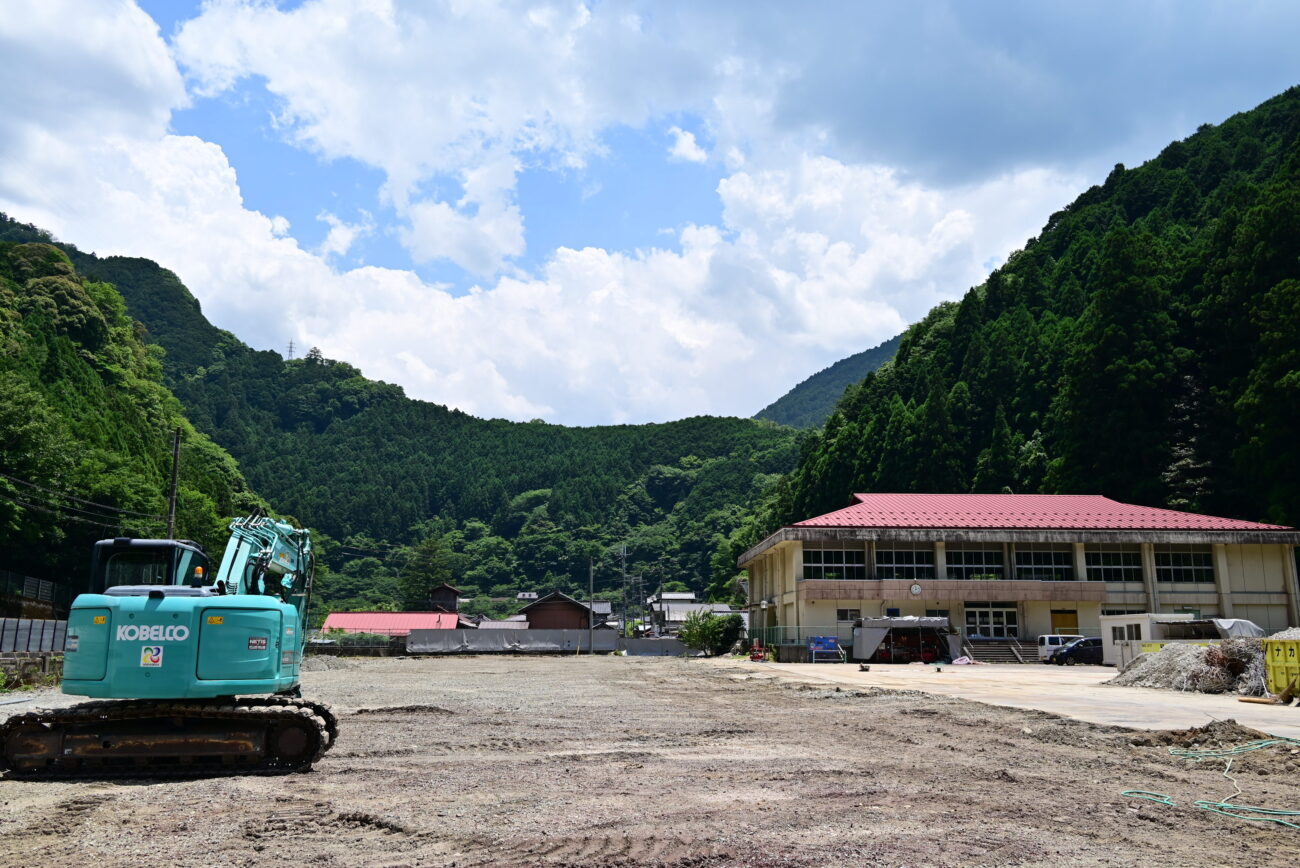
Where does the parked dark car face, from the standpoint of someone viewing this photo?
facing the viewer and to the left of the viewer

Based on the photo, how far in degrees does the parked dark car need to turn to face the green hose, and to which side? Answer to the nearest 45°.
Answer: approximately 45° to its left

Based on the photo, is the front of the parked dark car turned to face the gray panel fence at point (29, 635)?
yes

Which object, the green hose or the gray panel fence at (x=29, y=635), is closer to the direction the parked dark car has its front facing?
the gray panel fence

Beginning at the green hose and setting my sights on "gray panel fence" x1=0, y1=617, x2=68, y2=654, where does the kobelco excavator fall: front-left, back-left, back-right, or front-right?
front-left

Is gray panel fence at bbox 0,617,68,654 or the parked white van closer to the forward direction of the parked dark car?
the gray panel fence

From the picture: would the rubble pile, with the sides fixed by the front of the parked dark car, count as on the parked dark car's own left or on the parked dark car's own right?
on the parked dark car's own left

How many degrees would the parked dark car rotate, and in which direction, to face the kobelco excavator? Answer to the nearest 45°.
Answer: approximately 45° to its left
